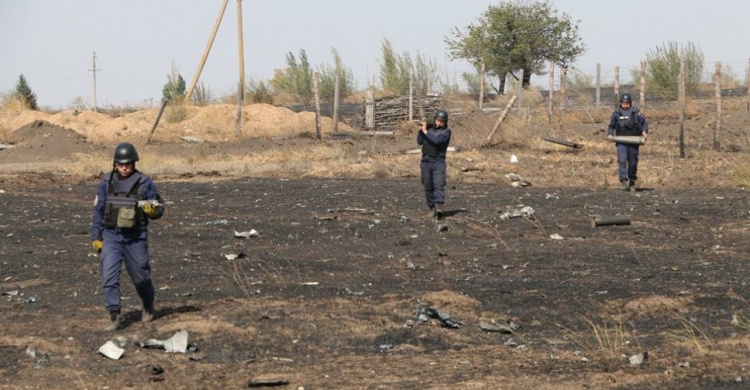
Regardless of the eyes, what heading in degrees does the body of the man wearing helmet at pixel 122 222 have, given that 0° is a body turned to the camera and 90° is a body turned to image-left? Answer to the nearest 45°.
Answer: approximately 0°

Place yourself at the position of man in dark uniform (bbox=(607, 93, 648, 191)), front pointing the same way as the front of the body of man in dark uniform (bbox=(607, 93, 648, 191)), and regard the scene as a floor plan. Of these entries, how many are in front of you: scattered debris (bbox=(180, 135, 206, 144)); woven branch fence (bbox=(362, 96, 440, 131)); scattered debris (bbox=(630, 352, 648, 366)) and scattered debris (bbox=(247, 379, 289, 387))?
2

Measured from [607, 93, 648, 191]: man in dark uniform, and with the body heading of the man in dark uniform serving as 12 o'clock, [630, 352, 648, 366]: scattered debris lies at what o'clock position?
The scattered debris is roughly at 12 o'clock from the man in dark uniform.

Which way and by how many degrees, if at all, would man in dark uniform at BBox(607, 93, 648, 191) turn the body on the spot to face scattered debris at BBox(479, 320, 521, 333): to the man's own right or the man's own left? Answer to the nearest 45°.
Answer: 0° — they already face it

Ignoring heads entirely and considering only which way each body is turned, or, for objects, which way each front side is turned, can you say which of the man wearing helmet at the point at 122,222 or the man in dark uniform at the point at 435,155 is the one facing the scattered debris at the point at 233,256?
the man in dark uniform

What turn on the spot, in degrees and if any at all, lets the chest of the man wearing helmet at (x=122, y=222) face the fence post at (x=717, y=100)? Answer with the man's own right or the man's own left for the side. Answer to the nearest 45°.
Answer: approximately 135° to the man's own left

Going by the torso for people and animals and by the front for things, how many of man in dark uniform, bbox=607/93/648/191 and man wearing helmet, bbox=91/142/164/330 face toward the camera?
2

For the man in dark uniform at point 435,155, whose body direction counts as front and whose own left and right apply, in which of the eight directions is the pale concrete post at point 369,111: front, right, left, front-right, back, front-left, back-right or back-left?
back-right

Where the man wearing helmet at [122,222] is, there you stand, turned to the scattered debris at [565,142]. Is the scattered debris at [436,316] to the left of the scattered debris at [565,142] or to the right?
right

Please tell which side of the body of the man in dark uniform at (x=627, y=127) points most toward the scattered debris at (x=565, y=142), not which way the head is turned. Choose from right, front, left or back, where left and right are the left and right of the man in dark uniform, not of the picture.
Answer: back

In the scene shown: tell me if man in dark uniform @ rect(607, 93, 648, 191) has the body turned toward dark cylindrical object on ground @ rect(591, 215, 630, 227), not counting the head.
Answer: yes

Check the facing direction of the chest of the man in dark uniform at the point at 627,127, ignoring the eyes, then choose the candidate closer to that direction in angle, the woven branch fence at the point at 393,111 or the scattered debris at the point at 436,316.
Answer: the scattered debris
